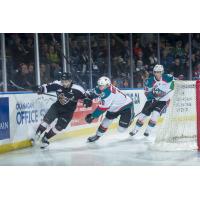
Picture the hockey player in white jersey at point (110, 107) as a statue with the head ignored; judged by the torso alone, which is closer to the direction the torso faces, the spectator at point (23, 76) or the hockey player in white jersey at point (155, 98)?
the spectator

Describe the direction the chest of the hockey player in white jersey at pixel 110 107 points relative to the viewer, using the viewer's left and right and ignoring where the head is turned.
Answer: facing the viewer and to the left of the viewer

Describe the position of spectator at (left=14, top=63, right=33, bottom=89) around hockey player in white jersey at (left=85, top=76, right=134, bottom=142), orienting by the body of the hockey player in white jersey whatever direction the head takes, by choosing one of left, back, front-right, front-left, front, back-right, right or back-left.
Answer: front-right

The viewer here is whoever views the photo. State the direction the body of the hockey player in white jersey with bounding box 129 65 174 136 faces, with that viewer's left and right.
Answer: facing the viewer

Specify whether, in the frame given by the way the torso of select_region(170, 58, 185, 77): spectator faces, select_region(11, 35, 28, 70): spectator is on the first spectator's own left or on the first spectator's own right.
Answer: on the first spectator's own right

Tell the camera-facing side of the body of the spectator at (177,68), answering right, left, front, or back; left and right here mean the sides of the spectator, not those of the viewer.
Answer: front

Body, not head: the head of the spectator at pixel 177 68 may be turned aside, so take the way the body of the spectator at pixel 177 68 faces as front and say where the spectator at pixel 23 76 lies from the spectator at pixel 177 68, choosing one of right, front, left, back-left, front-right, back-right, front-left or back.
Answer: right
